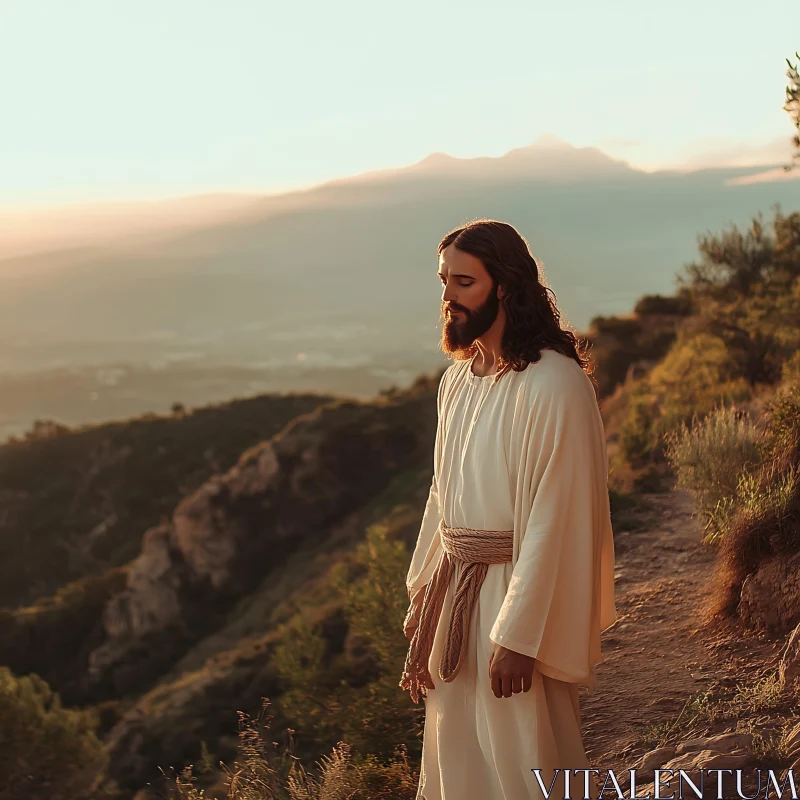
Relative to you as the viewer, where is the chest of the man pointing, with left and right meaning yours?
facing the viewer and to the left of the viewer

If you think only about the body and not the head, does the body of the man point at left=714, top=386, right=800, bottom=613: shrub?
no

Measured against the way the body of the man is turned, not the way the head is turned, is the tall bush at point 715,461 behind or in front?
behind

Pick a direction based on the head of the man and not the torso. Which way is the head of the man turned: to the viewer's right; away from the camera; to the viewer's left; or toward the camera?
to the viewer's left

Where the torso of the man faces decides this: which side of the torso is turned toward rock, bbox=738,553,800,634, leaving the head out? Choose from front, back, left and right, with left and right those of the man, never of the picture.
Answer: back

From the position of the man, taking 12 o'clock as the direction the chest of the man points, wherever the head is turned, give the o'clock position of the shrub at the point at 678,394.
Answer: The shrub is roughly at 5 o'clock from the man.

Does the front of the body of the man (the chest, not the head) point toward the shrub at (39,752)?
no

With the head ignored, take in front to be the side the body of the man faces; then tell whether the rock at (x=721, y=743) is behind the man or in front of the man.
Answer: behind
